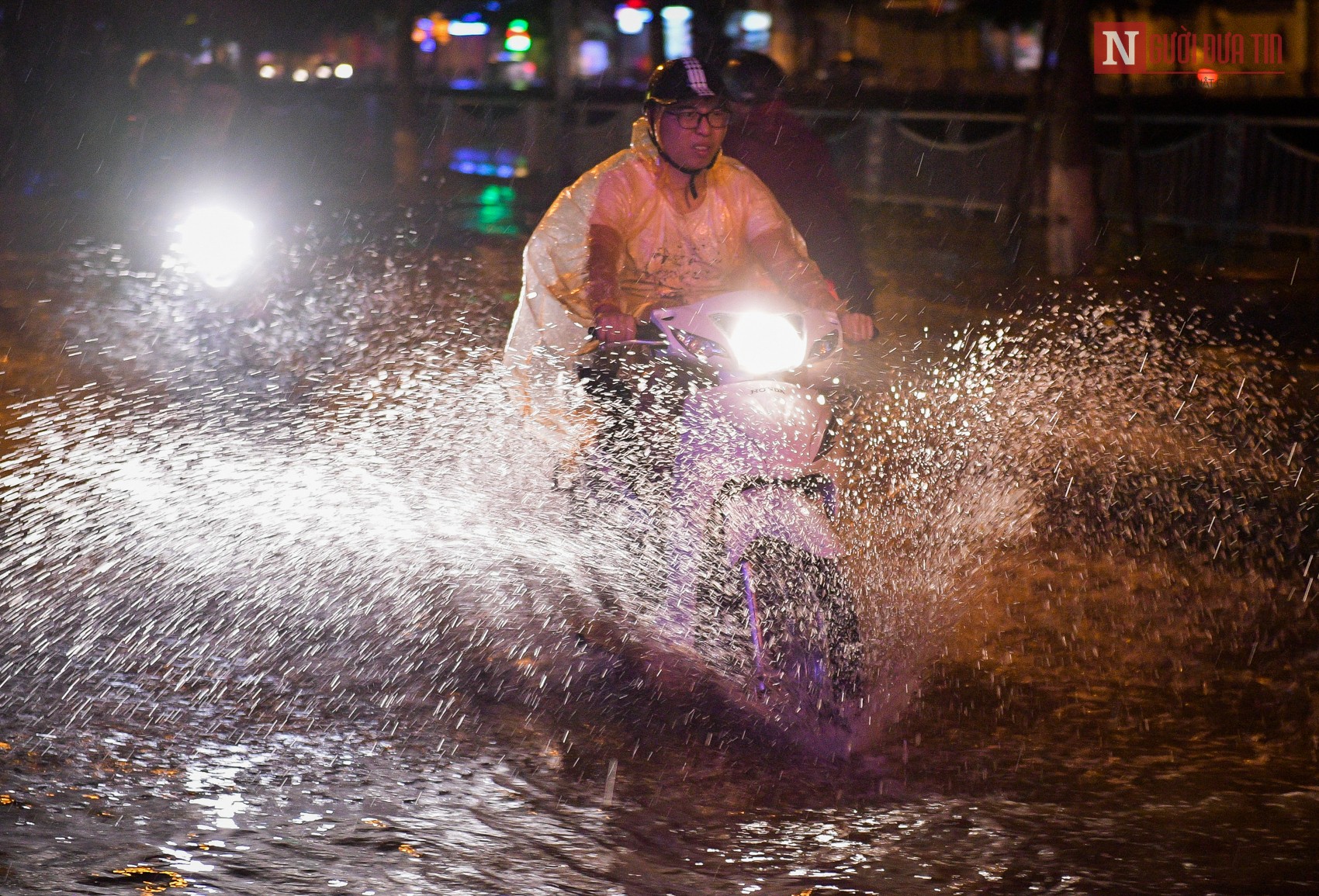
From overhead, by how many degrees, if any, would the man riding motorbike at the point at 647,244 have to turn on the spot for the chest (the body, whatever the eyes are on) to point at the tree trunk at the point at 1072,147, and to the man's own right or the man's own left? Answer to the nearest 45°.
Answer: approximately 135° to the man's own left

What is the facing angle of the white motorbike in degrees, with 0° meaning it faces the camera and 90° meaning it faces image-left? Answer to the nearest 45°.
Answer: approximately 315°

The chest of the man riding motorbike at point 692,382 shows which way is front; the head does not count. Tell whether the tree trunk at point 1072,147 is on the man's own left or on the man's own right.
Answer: on the man's own left

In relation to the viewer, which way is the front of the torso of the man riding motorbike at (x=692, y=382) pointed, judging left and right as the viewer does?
facing the viewer and to the right of the viewer

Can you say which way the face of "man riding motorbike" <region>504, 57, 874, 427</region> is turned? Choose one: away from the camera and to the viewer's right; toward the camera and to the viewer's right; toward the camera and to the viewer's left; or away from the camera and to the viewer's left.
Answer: toward the camera and to the viewer's right

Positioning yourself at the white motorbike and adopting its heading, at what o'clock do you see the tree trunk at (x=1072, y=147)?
The tree trunk is roughly at 8 o'clock from the white motorbike.

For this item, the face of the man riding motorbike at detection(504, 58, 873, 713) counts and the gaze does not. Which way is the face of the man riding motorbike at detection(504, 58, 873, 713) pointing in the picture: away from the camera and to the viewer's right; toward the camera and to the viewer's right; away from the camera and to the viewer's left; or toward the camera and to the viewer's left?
toward the camera and to the viewer's right

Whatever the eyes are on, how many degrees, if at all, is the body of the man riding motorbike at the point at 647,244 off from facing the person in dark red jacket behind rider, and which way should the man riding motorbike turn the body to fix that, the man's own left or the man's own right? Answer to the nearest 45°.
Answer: approximately 135° to the man's own left
